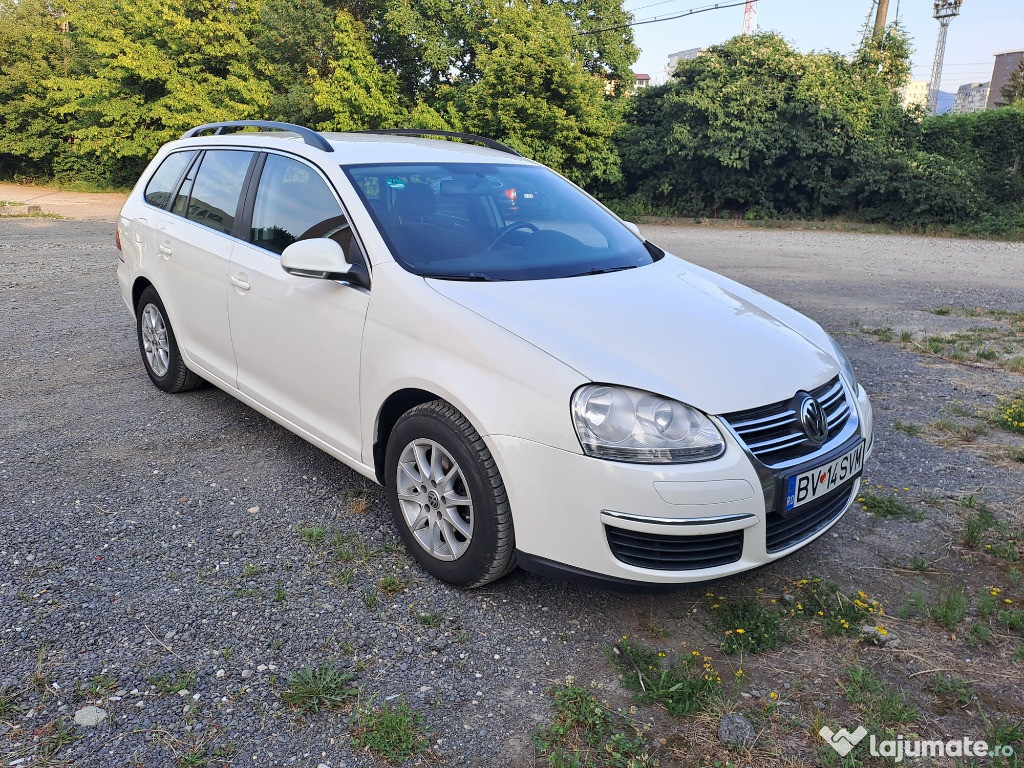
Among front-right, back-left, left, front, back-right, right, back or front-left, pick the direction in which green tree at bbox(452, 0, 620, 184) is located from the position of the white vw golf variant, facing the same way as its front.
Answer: back-left

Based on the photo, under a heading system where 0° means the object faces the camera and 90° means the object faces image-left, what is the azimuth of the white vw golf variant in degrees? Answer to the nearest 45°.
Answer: approximately 315°

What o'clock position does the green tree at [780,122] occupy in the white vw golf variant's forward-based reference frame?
The green tree is roughly at 8 o'clock from the white vw golf variant.

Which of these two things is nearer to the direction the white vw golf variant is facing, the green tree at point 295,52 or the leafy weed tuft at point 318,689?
the leafy weed tuft

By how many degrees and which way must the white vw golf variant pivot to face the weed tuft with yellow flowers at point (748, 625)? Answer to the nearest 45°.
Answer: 0° — it already faces it

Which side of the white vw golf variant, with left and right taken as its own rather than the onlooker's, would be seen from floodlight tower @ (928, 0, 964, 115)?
left

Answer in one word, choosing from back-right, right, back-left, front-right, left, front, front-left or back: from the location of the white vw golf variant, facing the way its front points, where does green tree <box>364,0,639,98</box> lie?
back-left

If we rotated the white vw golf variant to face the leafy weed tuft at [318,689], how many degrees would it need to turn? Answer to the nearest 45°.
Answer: approximately 90° to its right

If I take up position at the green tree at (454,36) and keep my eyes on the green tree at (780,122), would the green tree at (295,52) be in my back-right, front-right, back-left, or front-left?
back-right

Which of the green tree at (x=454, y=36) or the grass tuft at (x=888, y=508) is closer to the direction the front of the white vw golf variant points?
the grass tuft

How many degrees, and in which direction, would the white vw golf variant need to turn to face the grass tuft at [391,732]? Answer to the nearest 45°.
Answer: approximately 45° to its right
